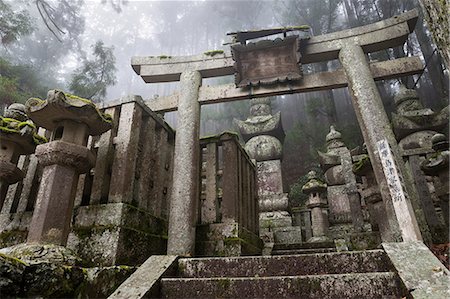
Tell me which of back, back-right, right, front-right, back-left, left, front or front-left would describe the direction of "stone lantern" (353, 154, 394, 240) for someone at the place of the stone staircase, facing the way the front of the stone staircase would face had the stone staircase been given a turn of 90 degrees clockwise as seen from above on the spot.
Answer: back-right

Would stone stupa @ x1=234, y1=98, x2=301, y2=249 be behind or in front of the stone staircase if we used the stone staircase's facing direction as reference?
behind

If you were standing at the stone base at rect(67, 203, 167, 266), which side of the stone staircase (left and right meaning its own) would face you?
right

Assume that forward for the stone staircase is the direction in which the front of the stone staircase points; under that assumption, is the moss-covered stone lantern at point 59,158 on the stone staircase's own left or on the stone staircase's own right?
on the stone staircase's own right

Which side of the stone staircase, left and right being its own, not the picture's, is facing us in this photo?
front

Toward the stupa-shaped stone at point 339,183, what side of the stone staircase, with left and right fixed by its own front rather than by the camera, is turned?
back

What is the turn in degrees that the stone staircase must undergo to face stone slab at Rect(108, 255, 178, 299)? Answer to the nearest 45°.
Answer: approximately 90° to its right

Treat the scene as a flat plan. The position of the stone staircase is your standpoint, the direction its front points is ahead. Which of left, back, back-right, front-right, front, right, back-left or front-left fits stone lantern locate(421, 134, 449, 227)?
back-left

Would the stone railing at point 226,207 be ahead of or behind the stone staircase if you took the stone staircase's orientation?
behind

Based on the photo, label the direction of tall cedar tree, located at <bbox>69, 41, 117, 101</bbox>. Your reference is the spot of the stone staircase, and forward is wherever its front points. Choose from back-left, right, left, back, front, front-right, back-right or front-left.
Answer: back-right

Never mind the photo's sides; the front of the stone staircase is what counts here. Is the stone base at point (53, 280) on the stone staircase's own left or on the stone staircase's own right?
on the stone staircase's own right

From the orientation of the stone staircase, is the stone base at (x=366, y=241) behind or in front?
behind

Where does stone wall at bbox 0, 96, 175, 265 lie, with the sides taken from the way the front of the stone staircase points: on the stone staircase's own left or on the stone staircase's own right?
on the stone staircase's own right

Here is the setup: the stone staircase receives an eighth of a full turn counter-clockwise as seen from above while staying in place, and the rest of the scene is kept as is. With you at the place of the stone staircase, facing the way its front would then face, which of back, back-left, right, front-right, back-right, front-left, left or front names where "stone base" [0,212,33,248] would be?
back-right

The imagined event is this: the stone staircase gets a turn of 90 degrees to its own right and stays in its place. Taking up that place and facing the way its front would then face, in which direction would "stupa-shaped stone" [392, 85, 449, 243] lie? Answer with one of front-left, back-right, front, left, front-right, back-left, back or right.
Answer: back-right

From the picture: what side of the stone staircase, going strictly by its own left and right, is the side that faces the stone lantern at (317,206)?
back
